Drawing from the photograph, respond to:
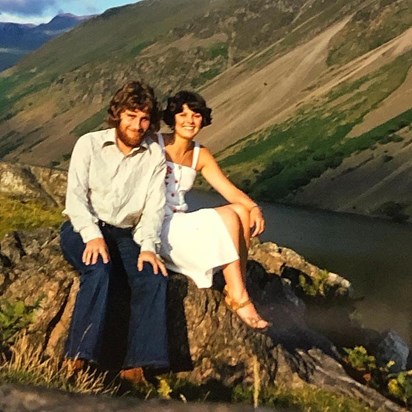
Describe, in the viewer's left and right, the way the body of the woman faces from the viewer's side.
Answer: facing the viewer and to the right of the viewer

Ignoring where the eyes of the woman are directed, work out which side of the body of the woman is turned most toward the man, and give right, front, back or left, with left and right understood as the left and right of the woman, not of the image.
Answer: right

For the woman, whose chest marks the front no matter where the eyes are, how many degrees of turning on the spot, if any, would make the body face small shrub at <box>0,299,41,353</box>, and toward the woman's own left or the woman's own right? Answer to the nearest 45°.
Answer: approximately 90° to the woman's own right
